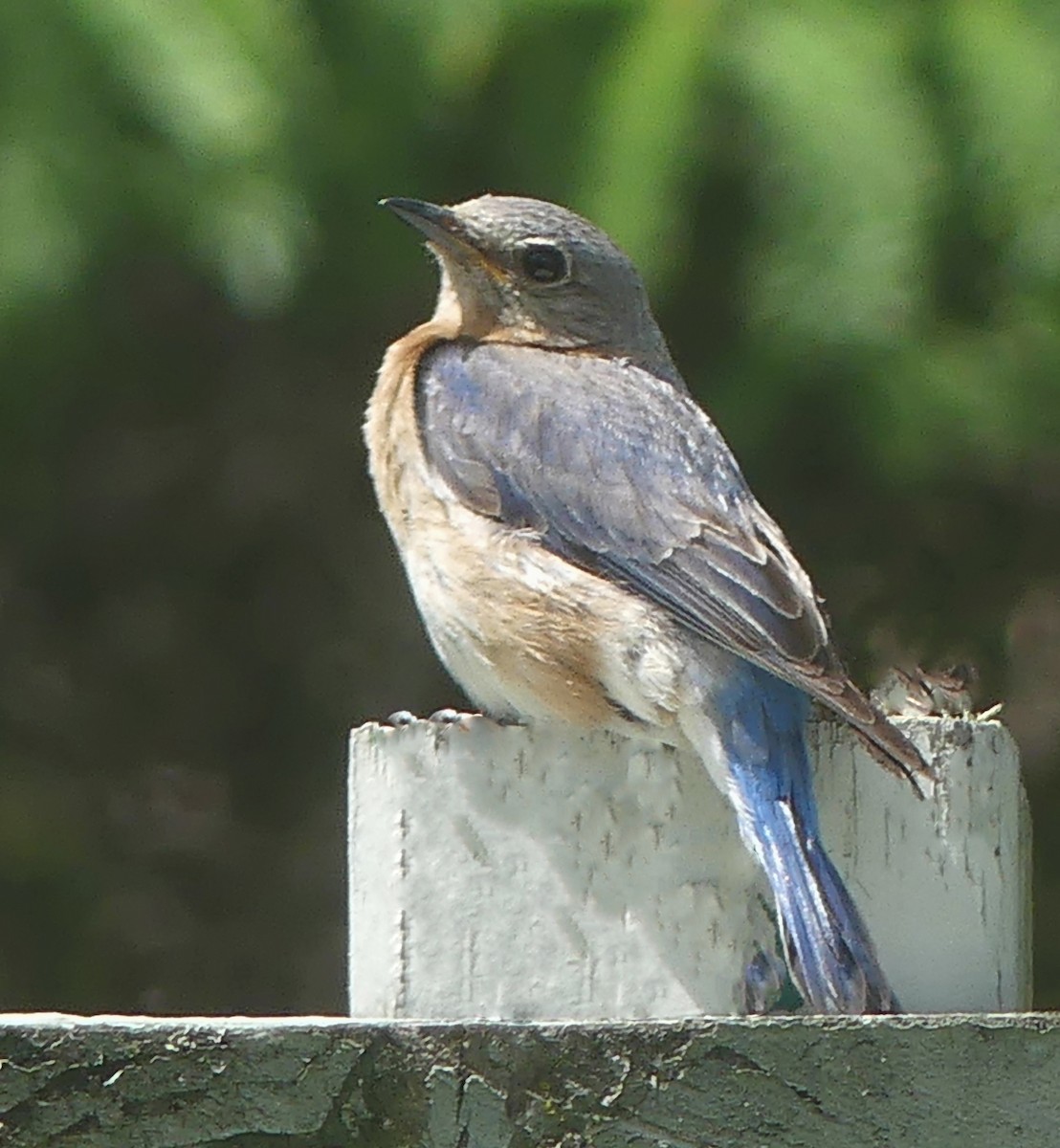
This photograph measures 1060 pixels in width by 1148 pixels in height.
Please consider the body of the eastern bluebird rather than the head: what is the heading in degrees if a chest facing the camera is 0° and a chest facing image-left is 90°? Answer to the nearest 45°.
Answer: approximately 90°

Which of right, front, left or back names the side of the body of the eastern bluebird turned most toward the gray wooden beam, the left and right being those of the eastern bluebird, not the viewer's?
left
